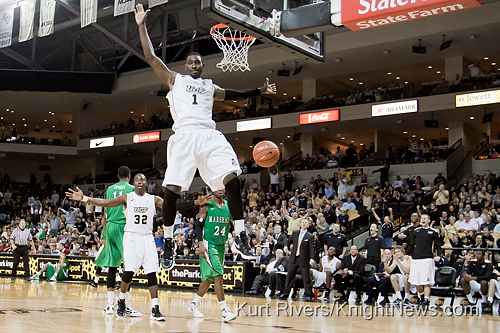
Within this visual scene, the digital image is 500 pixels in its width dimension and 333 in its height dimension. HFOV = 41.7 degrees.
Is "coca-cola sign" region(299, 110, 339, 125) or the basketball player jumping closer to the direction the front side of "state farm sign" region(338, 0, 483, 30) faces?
the basketball player jumping

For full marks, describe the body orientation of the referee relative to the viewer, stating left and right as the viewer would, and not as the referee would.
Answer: facing the viewer

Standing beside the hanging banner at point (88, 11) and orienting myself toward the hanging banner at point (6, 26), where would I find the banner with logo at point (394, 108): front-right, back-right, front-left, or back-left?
back-right

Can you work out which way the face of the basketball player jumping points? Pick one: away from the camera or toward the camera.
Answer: toward the camera

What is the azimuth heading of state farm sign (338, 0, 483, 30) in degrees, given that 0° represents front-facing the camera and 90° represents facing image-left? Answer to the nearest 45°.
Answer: approximately 45°

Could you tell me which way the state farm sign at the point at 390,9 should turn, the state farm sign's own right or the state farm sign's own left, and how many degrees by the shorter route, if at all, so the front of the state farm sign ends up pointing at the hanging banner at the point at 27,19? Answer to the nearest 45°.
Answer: approximately 90° to the state farm sign's own right

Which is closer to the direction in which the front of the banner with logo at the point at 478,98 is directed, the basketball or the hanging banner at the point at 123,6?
the basketball

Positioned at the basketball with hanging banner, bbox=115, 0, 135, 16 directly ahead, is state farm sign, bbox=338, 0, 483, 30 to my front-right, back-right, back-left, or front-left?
back-right

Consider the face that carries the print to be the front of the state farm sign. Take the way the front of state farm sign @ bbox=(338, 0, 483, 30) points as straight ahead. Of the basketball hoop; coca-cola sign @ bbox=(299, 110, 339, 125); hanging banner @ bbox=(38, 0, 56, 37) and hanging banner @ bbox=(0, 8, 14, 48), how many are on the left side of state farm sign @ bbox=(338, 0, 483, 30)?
0

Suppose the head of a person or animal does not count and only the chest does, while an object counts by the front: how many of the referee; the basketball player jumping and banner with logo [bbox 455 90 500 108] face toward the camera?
3
